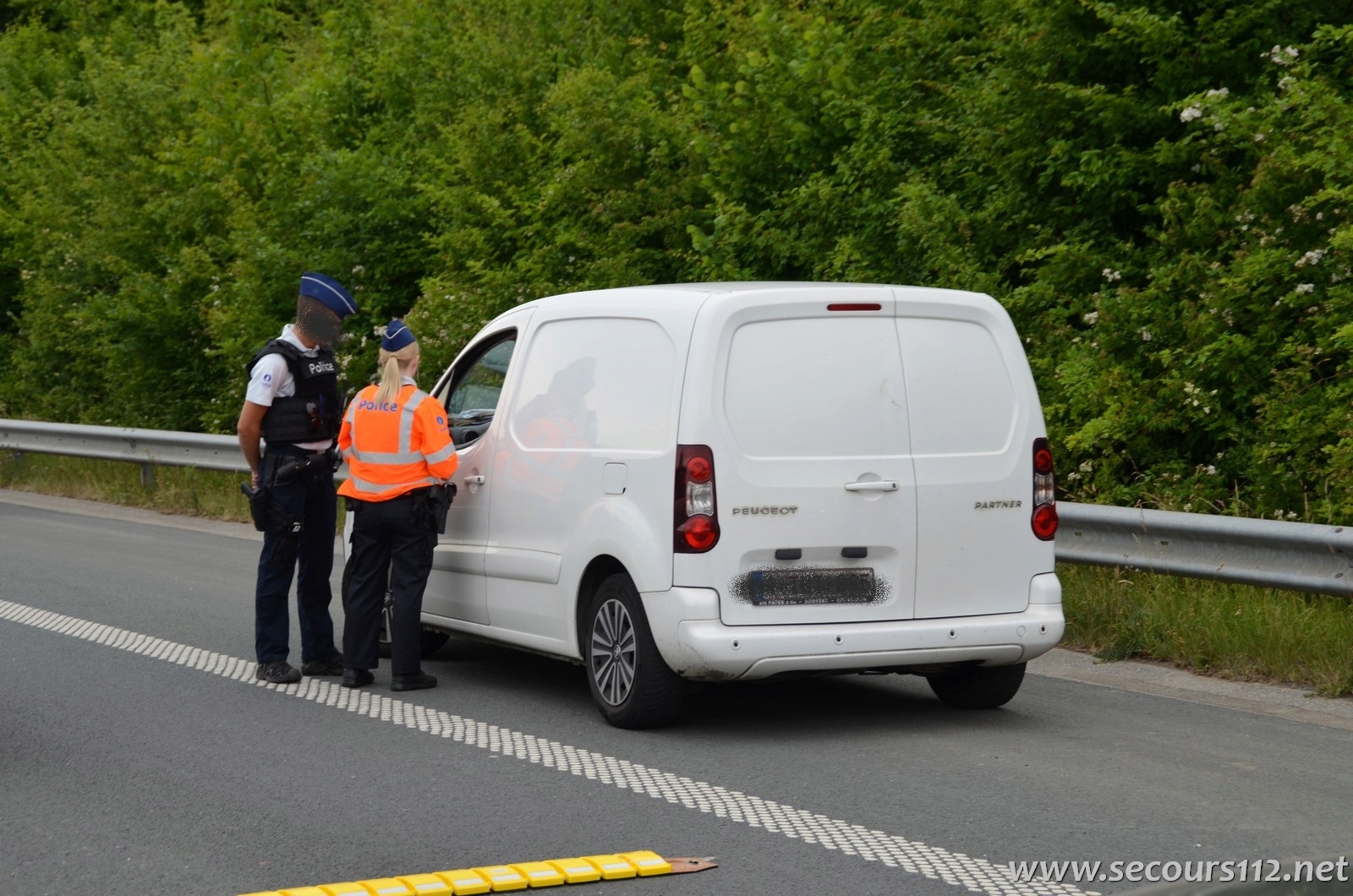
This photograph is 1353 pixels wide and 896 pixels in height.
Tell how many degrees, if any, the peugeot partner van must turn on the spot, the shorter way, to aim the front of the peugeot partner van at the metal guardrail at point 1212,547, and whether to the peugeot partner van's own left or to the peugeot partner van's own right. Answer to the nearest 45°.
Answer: approximately 90° to the peugeot partner van's own right

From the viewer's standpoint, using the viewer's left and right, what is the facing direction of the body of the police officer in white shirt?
facing the viewer and to the right of the viewer

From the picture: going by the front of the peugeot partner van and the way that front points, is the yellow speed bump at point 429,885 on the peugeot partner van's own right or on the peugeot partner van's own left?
on the peugeot partner van's own left

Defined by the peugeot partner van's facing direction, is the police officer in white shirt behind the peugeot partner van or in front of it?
in front

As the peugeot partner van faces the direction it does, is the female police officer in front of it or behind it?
in front

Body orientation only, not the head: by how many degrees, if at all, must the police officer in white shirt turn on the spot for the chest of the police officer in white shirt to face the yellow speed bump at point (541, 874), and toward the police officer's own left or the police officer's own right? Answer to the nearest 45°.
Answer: approximately 45° to the police officer's own right

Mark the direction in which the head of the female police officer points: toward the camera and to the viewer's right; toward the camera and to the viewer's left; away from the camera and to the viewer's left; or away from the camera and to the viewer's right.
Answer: away from the camera and to the viewer's right

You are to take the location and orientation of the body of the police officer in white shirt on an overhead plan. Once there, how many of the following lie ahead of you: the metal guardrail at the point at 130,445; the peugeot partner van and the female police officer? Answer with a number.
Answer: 2

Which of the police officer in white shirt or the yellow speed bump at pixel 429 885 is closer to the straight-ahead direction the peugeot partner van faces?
the police officer in white shirt

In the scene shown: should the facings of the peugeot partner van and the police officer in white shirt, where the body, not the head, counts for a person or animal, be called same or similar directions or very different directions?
very different directions

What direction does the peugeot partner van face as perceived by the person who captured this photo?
facing away from the viewer and to the left of the viewer

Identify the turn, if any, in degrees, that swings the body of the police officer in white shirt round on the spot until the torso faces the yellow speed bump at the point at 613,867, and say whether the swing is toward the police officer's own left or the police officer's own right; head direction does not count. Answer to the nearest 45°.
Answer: approximately 45° to the police officer's own right
